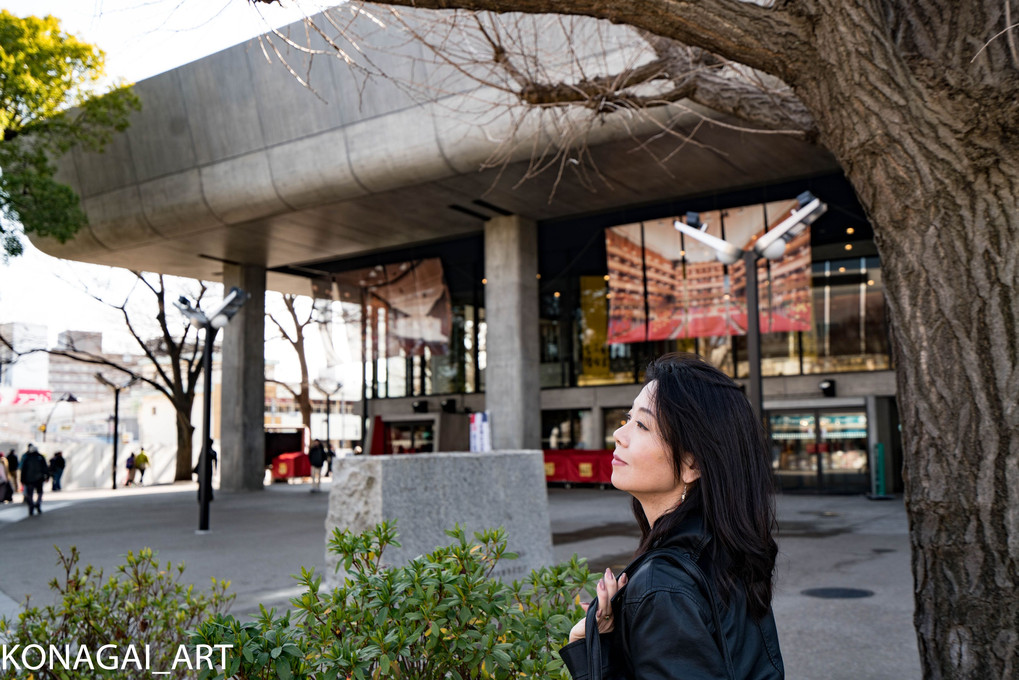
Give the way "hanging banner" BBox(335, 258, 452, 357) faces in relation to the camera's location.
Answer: facing the viewer and to the left of the viewer

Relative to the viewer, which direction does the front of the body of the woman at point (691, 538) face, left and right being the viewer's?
facing to the left of the viewer

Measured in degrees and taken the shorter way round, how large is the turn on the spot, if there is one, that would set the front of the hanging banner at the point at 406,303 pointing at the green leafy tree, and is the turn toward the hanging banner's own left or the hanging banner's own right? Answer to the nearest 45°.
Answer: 0° — it already faces it

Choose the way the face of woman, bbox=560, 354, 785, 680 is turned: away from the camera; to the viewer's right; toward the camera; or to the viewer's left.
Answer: to the viewer's left

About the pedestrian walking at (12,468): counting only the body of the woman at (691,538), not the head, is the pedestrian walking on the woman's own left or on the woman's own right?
on the woman's own right

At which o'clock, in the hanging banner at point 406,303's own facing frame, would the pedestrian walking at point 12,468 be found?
The pedestrian walking is roughly at 2 o'clock from the hanging banner.

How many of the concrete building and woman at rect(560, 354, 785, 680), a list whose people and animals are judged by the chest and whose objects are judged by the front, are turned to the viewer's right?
0

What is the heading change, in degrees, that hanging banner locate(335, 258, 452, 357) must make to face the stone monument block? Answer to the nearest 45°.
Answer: approximately 45° to its left

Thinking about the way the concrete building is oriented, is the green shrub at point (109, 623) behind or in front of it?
in front

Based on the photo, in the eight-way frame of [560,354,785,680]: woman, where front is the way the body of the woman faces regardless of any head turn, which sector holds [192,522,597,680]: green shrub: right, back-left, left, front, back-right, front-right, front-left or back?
front-right

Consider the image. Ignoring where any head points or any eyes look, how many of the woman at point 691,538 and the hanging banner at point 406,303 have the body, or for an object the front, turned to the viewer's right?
0
